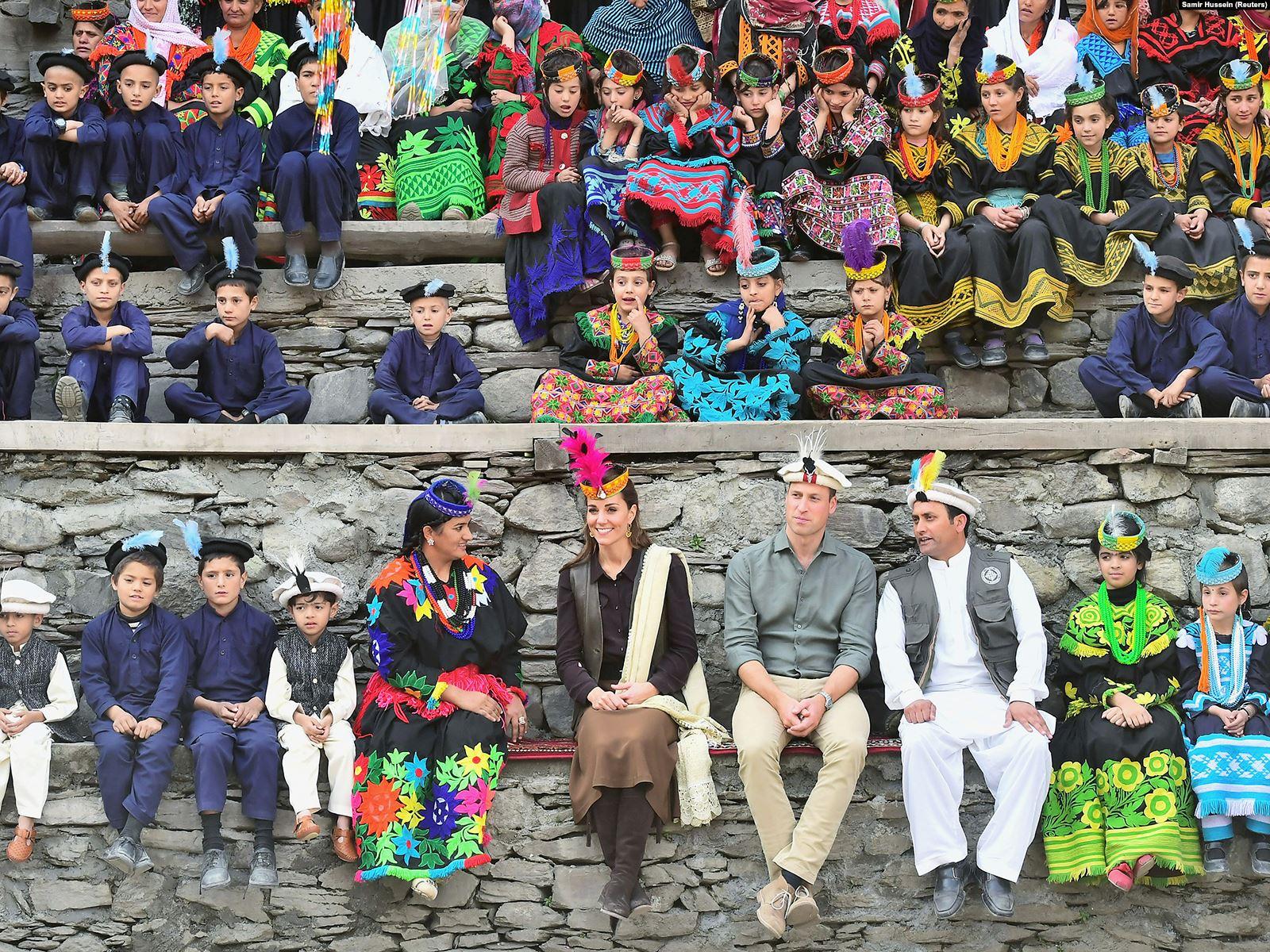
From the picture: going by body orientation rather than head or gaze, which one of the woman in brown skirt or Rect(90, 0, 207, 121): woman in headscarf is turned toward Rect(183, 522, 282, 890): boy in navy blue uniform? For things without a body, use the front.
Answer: the woman in headscarf

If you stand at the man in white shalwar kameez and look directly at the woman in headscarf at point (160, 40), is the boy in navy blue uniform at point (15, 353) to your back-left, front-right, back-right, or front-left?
front-left

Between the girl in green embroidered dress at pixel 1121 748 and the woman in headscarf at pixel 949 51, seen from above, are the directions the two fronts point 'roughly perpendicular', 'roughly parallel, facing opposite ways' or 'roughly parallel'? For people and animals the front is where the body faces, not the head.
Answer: roughly parallel

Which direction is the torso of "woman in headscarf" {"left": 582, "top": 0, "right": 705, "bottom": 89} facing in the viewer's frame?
toward the camera

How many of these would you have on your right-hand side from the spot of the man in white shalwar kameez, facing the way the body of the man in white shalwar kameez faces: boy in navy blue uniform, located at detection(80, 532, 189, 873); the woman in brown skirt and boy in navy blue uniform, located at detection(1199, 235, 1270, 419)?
2

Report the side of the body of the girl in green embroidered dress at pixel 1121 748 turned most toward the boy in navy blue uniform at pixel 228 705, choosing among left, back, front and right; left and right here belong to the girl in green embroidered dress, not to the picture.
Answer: right

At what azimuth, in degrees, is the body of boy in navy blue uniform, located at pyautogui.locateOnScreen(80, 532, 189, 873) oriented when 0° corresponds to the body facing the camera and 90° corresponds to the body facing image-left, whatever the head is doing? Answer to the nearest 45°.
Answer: approximately 0°

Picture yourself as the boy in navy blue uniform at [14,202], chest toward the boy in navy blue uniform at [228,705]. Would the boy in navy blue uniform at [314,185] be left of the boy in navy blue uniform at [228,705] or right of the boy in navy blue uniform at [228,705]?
left

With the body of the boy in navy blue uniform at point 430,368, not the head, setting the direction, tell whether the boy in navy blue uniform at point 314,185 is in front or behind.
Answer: behind

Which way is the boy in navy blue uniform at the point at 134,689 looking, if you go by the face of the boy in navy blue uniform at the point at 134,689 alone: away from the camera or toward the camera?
toward the camera

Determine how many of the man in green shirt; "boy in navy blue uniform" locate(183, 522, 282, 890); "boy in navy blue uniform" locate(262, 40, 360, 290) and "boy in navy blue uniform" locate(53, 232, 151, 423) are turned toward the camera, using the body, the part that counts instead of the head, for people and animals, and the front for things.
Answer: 4

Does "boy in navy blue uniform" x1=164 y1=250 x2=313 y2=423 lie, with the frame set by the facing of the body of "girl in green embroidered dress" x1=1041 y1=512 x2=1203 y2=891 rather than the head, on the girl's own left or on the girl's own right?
on the girl's own right

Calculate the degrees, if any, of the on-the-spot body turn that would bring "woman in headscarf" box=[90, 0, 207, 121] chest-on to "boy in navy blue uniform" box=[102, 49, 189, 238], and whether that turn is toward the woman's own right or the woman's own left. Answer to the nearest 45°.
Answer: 0° — they already face them

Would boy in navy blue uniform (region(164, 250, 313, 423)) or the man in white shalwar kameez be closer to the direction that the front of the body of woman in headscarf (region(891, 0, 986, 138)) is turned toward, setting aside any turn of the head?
the man in white shalwar kameez

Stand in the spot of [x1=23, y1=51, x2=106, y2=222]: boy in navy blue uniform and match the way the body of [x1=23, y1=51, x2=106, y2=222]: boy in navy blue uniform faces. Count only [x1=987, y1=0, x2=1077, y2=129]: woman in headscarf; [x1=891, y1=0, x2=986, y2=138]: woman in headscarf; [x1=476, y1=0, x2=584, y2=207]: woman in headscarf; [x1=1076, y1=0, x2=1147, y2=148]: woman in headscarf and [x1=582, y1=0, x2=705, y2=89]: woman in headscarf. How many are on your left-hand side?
5

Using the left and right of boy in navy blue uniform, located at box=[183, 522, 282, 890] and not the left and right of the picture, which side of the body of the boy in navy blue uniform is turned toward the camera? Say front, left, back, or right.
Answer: front

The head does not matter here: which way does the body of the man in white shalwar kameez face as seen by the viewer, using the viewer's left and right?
facing the viewer

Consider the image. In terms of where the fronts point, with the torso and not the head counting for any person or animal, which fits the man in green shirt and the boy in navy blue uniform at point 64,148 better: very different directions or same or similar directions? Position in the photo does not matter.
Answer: same or similar directions

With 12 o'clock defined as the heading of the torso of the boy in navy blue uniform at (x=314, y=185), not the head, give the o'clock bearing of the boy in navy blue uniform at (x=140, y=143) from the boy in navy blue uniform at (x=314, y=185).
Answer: the boy in navy blue uniform at (x=140, y=143) is roughly at 4 o'clock from the boy in navy blue uniform at (x=314, y=185).

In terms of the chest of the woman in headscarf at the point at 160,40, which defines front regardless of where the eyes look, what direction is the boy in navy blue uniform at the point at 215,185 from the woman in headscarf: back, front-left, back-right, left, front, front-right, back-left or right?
front
